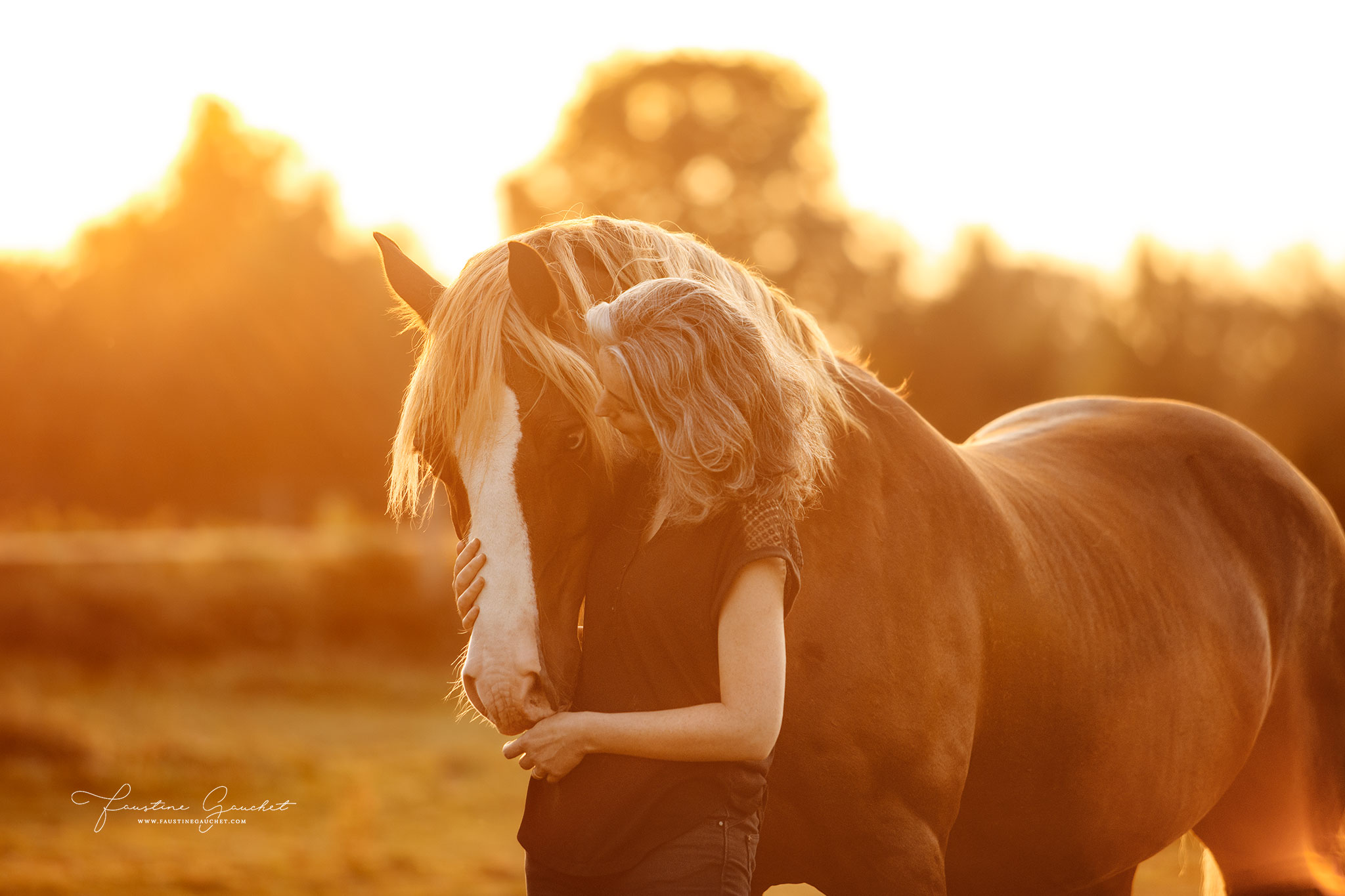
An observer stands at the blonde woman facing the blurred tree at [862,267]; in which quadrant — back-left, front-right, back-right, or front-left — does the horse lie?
front-right

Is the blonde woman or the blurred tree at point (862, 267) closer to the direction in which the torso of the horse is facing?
the blonde woman

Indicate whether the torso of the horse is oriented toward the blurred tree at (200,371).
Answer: no

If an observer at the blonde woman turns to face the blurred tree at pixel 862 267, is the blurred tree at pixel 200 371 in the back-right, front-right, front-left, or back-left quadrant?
front-left

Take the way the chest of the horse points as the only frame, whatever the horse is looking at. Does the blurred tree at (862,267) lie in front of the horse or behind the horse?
behind

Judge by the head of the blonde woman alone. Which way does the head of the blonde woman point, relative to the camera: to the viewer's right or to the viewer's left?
to the viewer's left

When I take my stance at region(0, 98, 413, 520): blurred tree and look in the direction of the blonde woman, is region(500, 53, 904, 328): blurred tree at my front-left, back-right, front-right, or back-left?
front-left

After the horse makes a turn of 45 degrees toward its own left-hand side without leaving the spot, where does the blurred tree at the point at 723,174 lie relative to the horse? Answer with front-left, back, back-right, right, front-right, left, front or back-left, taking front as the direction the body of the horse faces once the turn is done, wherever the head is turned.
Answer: back
